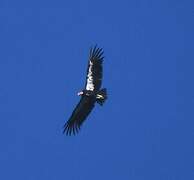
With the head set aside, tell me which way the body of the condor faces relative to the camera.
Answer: to the viewer's left
